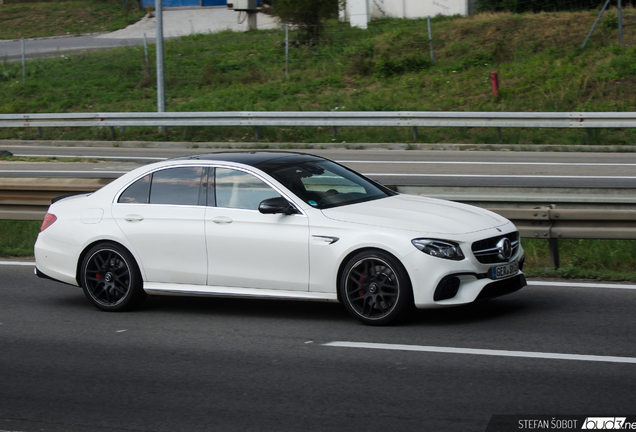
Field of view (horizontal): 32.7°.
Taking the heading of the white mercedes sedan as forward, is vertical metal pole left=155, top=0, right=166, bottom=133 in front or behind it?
behind

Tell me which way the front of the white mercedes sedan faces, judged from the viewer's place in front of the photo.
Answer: facing the viewer and to the right of the viewer

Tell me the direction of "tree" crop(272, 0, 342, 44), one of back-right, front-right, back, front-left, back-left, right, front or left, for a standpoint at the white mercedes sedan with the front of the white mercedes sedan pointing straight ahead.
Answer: back-left

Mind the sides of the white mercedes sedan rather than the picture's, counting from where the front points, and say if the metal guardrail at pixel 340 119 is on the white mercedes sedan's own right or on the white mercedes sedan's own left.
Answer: on the white mercedes sedan's own left

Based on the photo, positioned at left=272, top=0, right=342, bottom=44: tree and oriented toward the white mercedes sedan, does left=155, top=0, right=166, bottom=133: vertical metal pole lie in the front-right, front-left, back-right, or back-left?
front-right

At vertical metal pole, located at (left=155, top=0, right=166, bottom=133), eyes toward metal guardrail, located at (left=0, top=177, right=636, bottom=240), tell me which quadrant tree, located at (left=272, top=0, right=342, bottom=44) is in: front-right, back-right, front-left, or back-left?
back-left
